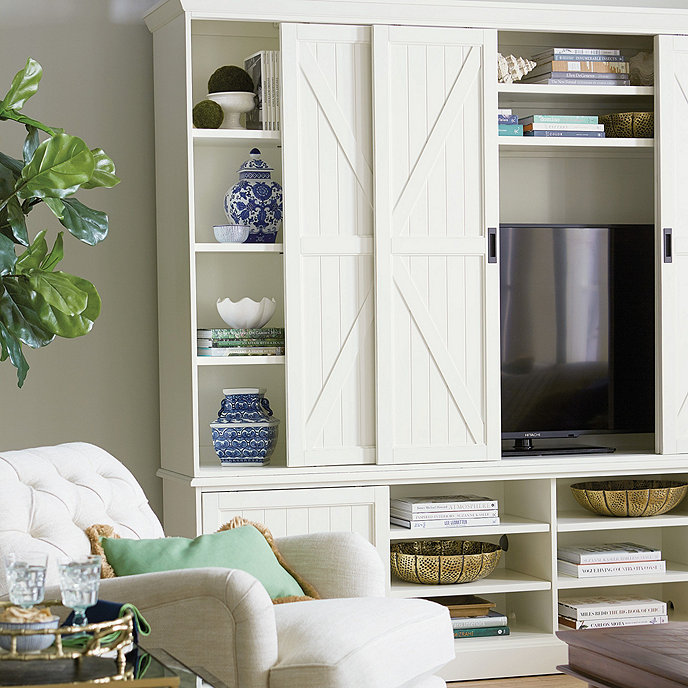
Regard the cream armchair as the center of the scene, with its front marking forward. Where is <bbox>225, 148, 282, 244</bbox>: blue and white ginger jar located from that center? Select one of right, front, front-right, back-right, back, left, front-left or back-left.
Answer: back-left

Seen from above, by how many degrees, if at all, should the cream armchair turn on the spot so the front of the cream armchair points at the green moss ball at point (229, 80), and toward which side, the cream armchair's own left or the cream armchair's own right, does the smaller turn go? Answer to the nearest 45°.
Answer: approximately 135° to the cream armchair's own left

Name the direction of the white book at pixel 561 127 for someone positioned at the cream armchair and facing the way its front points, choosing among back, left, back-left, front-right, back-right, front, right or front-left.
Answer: left

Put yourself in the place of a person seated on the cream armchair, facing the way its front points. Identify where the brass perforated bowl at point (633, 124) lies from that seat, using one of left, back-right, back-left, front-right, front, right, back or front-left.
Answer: left

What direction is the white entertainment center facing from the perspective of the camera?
toward the camera

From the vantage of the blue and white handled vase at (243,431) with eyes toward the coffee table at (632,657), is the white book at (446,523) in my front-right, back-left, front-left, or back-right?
front-left

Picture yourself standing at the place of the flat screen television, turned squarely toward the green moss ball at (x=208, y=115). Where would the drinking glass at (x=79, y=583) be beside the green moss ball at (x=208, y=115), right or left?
left

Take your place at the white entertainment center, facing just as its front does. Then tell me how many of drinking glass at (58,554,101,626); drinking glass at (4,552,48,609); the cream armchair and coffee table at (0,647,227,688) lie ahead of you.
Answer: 4

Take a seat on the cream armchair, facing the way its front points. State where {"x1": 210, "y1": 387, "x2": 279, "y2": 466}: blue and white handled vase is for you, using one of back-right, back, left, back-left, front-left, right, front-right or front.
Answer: back-left

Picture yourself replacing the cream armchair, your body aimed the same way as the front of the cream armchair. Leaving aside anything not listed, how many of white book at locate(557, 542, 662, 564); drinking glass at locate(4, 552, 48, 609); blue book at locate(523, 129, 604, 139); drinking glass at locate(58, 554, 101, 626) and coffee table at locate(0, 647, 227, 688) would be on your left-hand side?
2

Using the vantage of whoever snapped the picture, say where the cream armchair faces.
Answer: facing the viewer and to the right of the viewer

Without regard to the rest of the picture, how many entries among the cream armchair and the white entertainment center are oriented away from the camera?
0

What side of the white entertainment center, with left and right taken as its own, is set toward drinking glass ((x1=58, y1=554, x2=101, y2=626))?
front

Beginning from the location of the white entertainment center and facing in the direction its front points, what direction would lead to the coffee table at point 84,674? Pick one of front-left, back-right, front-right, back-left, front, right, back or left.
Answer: front

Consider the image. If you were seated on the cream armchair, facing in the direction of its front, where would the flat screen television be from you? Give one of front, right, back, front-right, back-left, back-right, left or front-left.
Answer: left
